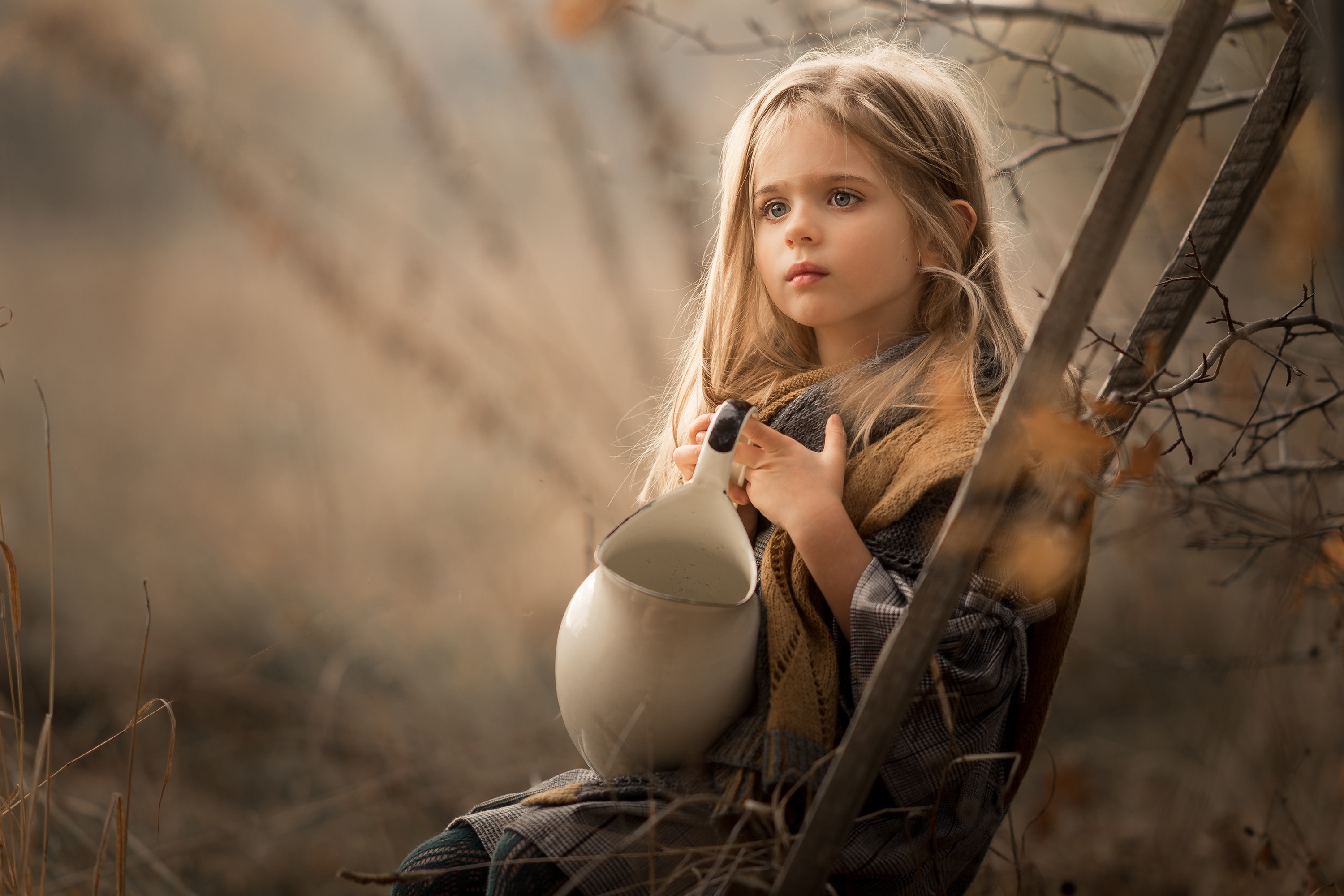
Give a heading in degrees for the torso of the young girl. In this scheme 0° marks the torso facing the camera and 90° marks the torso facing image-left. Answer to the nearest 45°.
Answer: approximately 45°

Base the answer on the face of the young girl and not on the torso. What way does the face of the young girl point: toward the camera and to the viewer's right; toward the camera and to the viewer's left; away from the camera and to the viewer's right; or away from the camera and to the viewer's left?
toward the camera and to the viewer's left
